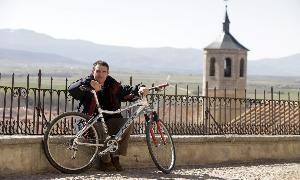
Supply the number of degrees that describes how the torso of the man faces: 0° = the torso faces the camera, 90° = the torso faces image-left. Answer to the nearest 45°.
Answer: approximately 0°

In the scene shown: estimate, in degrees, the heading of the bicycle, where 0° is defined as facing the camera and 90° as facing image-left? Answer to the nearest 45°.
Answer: approximately 270°
